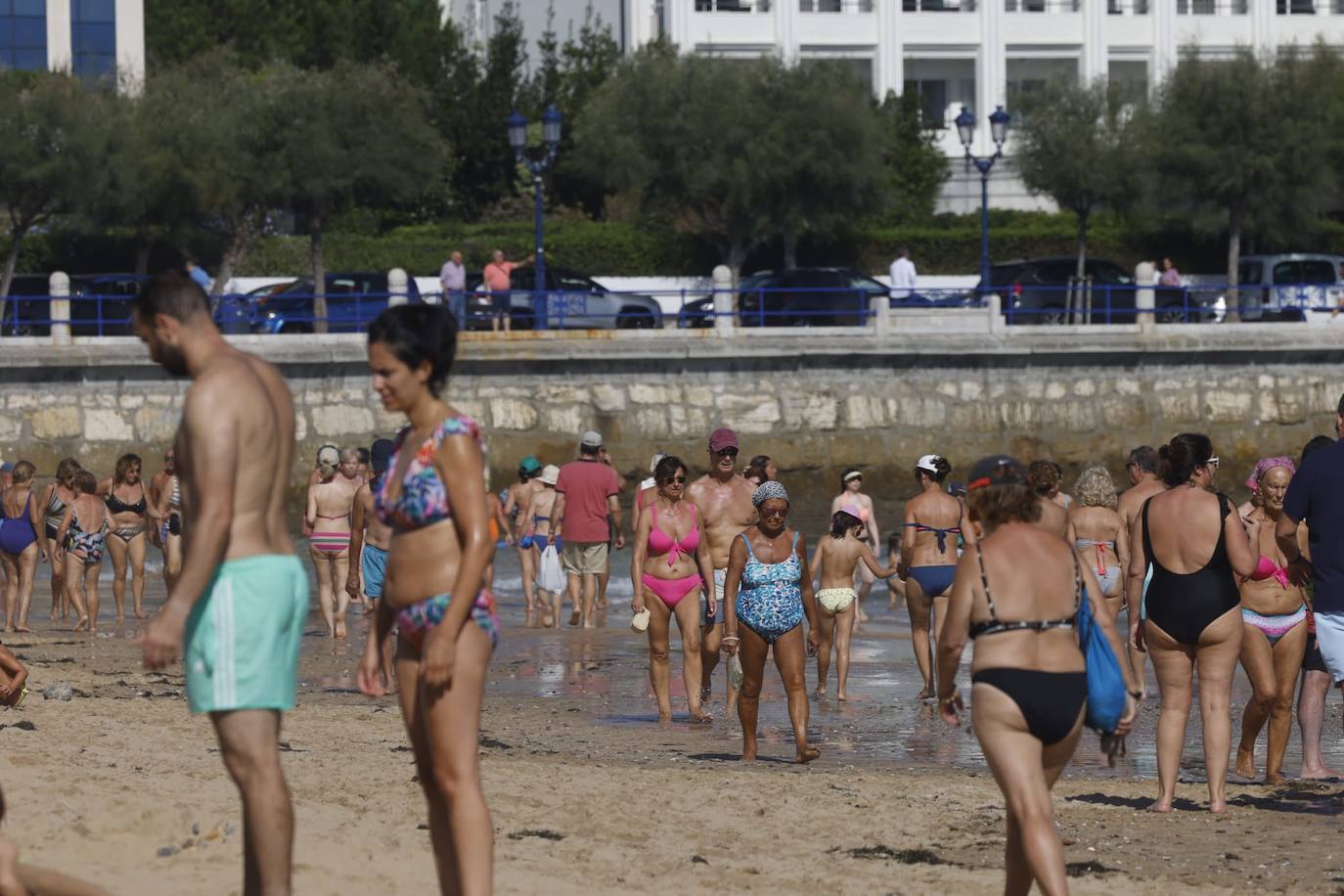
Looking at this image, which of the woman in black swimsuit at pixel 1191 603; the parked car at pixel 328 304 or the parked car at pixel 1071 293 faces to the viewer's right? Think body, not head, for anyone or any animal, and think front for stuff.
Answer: the parked car at pixel 1071 293

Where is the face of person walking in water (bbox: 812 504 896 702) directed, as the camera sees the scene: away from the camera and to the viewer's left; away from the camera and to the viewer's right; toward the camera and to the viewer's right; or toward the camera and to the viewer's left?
away from the camera and to the viewer's right

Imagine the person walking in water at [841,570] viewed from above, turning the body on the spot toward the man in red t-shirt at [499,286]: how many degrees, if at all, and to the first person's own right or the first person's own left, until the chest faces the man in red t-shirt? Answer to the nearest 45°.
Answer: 0° — they already face them

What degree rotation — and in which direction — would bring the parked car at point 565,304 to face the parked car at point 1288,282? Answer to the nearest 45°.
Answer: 0° — it already faces it

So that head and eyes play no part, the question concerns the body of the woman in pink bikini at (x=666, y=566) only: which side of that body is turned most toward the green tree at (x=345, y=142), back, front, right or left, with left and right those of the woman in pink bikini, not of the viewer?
back

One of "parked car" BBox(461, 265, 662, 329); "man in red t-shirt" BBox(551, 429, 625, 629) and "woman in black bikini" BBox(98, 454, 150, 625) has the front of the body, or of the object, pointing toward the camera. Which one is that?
the woman in black bikini

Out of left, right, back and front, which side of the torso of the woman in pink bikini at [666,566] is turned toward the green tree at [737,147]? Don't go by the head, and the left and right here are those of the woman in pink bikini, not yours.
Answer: back

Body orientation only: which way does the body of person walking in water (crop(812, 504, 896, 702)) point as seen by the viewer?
away from the camera

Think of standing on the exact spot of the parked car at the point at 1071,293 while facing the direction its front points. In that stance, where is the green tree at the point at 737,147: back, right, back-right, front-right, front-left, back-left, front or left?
back-left

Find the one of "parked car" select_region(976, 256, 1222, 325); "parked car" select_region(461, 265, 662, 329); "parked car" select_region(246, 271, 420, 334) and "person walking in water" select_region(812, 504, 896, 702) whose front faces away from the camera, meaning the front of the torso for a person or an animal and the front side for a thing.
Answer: the person walking in water

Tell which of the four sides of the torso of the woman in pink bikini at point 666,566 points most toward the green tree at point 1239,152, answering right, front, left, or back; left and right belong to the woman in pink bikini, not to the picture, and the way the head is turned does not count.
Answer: back

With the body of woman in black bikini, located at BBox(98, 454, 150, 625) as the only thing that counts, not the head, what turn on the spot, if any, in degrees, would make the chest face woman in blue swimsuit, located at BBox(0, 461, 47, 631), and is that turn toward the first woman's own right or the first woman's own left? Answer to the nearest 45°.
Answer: approximately 45° to the first woman's own right

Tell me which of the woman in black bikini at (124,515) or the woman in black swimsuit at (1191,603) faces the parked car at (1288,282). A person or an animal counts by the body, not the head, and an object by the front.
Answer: the woman in black swimsuit

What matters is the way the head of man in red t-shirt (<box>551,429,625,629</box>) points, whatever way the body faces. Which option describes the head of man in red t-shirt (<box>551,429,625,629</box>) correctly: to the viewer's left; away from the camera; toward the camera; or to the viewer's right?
away from the camera

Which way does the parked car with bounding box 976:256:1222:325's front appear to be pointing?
to the viewer's right

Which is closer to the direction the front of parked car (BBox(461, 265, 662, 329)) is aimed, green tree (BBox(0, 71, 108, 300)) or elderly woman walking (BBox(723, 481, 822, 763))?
the elderly woman walking
